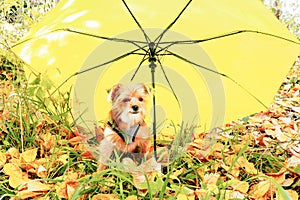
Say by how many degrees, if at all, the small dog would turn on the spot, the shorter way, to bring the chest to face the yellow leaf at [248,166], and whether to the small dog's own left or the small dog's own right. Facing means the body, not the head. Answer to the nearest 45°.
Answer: approximately 90° to the small dog's own left

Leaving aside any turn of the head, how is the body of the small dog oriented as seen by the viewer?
toward the camera

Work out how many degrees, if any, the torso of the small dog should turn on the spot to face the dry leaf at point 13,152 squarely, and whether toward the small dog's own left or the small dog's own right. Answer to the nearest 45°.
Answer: approximately 135° to the small dog's own right

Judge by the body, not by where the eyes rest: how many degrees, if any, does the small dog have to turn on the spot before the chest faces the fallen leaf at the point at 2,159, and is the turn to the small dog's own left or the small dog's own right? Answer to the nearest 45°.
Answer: approximately 90° to the small dog's own right

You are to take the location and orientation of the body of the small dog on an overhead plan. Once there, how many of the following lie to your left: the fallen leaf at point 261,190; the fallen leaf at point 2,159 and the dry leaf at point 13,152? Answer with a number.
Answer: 1

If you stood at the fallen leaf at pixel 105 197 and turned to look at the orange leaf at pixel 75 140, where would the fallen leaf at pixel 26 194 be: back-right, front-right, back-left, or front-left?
front-left
